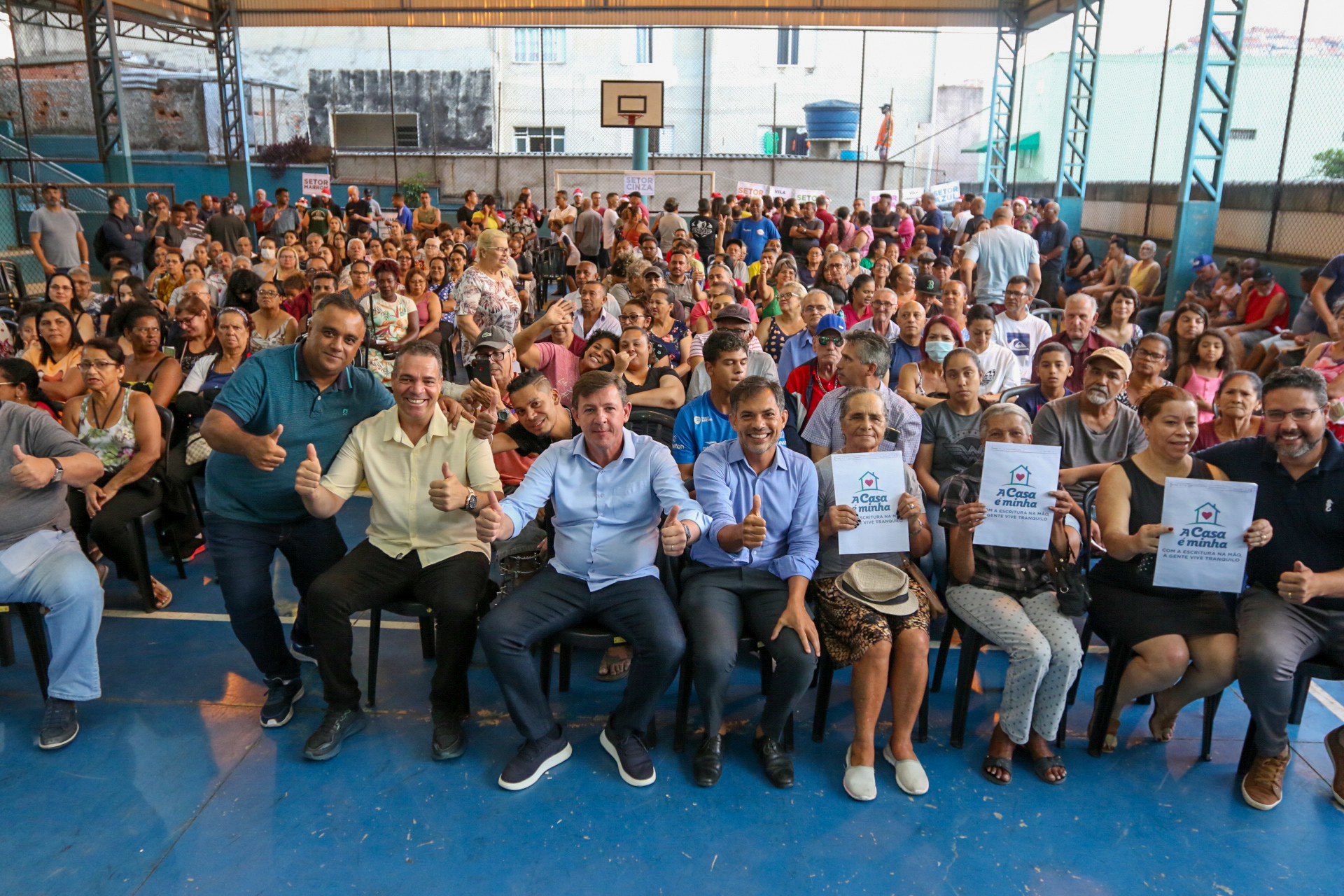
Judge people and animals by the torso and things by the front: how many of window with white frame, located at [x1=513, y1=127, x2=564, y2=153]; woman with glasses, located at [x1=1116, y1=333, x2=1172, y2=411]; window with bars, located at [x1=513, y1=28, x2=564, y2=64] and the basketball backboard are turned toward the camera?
4

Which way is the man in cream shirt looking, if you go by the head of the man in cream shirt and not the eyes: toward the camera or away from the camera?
toward the camera

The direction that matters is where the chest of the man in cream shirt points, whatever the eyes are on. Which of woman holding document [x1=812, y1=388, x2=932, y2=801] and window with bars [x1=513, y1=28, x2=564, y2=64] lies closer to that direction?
the woman holding document

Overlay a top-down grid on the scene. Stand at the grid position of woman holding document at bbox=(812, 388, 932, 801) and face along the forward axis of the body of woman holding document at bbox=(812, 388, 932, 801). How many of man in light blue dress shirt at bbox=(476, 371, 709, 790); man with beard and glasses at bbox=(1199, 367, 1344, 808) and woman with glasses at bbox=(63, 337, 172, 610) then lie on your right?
2

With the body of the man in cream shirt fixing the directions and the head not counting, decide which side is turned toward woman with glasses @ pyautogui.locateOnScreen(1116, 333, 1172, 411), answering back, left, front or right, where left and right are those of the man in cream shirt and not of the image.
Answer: left

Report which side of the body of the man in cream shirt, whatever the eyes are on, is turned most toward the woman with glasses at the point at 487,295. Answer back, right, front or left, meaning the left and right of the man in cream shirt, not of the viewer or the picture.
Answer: back

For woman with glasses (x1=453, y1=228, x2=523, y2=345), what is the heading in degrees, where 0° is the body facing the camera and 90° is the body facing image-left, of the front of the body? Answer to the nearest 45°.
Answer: approximately 315°

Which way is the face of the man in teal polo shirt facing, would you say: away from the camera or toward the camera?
toward the camera

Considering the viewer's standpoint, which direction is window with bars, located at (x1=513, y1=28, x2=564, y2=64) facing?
facing the viewer

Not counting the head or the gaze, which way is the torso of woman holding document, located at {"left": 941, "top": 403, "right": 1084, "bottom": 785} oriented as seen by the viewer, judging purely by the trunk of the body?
toward the camera

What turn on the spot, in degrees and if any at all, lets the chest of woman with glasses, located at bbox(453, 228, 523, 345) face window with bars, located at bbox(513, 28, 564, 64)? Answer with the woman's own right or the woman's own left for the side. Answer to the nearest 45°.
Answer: approximately 135° to the woman's own left

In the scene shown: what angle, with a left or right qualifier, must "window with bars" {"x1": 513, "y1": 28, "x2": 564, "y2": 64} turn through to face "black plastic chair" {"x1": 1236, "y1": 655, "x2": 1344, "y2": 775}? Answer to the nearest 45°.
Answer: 0° — it already faces it

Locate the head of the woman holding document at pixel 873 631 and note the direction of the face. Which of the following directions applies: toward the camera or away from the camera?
toward the camera

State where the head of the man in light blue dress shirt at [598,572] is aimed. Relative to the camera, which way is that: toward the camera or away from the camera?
toward the camera

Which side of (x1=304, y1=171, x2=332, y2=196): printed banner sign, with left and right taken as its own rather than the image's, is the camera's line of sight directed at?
front

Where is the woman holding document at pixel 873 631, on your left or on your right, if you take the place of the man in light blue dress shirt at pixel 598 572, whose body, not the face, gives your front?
on your left
